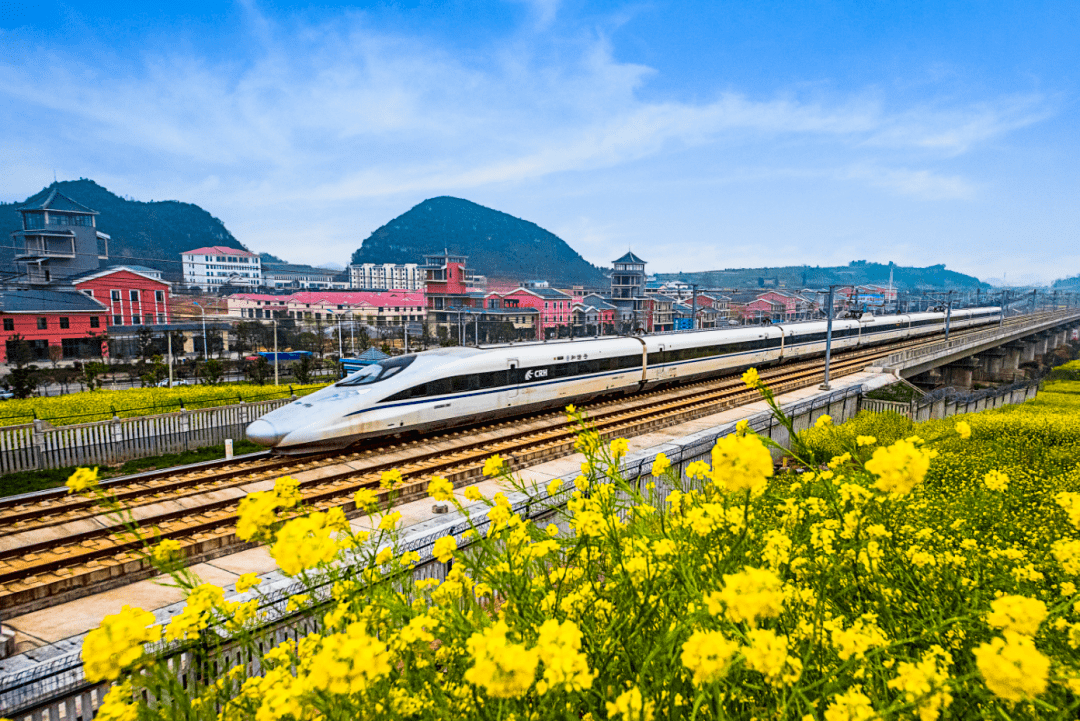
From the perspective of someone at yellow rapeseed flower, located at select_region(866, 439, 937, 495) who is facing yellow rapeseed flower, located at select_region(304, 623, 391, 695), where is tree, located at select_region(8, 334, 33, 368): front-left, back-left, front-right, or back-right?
front-right

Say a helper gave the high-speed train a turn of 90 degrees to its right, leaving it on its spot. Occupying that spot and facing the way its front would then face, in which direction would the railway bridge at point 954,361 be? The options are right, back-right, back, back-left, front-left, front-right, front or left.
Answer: right

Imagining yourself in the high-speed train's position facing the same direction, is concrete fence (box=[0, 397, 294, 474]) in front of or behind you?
in front

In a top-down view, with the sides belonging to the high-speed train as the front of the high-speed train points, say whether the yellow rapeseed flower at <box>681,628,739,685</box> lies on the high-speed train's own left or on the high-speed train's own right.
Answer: on the high-speed train's own left

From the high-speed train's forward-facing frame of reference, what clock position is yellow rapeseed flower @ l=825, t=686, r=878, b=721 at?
The yellow rapeseed flower is roughly at 10 o'clock from the high-speed train.

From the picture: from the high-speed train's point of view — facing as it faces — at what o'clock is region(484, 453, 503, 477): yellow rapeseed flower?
The yellow rapeseed flower is roughly at 10 o'clock from the high-speed train.

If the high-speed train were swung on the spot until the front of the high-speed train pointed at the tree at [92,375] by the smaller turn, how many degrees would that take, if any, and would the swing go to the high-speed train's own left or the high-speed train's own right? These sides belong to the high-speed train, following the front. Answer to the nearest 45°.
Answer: approximately 90° to the high-speed train's own right

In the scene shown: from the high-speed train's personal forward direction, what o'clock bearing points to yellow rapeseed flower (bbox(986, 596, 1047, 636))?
The yellow rapeseed flower is roughly at 10 o'clock from the high-speed train.

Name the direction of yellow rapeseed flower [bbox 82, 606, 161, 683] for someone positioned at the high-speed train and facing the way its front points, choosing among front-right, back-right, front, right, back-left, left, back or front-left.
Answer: front-left

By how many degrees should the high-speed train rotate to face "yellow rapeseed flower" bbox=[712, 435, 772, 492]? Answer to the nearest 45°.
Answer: approximately 45° to its left

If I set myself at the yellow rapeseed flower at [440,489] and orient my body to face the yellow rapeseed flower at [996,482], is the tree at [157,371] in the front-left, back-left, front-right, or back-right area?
back-left

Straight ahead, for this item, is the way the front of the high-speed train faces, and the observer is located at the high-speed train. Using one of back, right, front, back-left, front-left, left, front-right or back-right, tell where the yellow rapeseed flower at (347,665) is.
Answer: front-left

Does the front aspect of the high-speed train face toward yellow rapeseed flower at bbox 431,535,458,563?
no

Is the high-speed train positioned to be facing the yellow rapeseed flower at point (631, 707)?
no

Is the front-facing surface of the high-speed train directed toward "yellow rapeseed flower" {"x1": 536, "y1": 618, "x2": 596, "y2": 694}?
no

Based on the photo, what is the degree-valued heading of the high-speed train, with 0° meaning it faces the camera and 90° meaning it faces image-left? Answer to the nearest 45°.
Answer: approximately 45°

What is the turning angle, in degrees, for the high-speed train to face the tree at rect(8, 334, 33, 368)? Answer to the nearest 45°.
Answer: approximately 90° to its right
